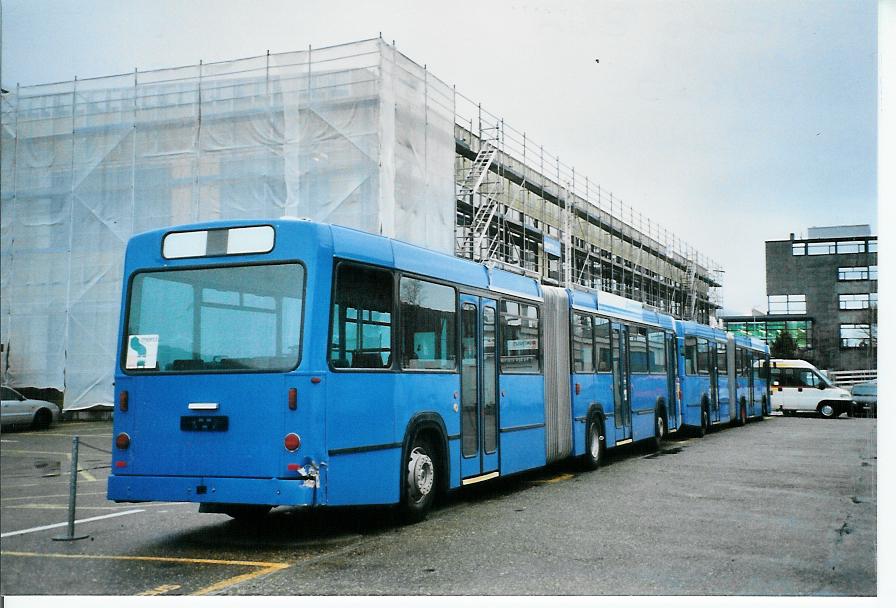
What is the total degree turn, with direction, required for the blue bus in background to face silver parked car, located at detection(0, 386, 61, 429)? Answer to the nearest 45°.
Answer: approximately 180°

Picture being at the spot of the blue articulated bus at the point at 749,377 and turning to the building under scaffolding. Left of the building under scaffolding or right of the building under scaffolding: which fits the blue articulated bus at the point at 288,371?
left

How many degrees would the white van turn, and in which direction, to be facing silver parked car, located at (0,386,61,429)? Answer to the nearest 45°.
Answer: approximately 135° to its right

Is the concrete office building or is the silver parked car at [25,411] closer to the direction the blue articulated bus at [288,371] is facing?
the concrete office building

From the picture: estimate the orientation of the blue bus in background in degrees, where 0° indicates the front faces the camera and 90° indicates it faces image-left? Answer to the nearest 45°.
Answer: approximately 225°

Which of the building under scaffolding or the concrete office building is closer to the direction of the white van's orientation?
the concrete office building

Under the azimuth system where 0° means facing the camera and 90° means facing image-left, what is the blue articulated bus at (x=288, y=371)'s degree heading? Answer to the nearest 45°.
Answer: approximately 225°

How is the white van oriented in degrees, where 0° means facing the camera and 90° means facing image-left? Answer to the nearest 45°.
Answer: approximately 270°
